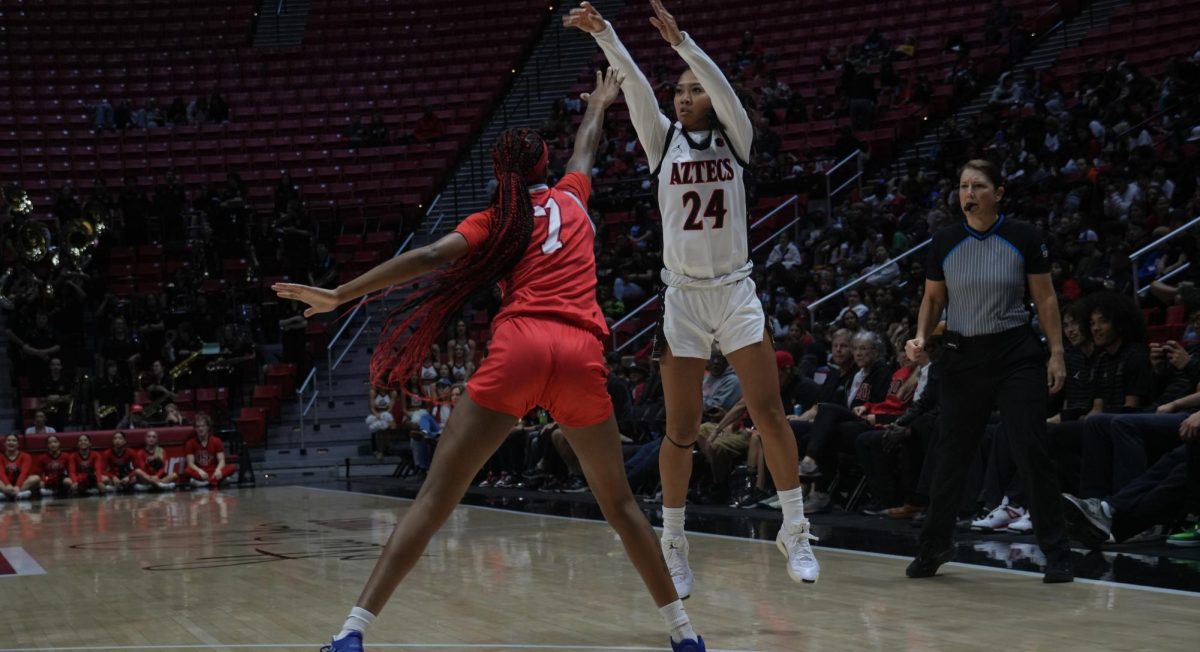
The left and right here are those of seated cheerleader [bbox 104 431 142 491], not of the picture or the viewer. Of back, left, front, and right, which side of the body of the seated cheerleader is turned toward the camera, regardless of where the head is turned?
front

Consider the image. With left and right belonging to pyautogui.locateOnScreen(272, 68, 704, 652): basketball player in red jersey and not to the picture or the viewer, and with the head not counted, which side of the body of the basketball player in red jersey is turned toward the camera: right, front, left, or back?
back

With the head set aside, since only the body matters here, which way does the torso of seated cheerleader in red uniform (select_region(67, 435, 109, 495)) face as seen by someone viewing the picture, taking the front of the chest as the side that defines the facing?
toward the camera

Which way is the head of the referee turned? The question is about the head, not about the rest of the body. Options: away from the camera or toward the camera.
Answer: toward the camera

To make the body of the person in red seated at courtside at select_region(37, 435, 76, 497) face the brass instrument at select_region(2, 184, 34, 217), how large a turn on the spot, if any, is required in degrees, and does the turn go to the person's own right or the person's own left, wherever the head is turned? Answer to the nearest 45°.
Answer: approximately 180°

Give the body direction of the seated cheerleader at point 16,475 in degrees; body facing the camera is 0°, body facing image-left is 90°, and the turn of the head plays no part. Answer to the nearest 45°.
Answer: approximately 0°

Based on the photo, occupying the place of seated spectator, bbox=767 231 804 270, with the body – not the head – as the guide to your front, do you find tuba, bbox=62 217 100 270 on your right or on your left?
on your right

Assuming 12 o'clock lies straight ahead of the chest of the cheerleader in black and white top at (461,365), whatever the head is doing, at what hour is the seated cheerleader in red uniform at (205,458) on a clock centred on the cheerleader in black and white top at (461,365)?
the seated cheerleader in red uniform at (205,458) is roughly at 2 o'clock from the cheerleader in black and white top at (461,365).

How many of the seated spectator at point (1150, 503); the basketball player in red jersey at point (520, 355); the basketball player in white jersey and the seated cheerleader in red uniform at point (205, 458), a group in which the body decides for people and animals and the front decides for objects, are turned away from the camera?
1

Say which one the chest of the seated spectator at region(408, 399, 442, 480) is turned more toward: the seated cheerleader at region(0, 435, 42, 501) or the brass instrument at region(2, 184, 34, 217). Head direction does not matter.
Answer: the seated cheerleader

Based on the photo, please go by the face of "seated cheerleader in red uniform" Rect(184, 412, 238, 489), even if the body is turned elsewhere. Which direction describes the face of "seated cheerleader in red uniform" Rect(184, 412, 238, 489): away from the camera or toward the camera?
toward the camera

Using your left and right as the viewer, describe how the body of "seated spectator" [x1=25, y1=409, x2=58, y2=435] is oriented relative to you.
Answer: facing the viewer

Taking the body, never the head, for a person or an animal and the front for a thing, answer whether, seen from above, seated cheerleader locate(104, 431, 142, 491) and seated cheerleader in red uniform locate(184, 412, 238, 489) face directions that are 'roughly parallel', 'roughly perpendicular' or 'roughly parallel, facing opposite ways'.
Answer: roughly parallel
